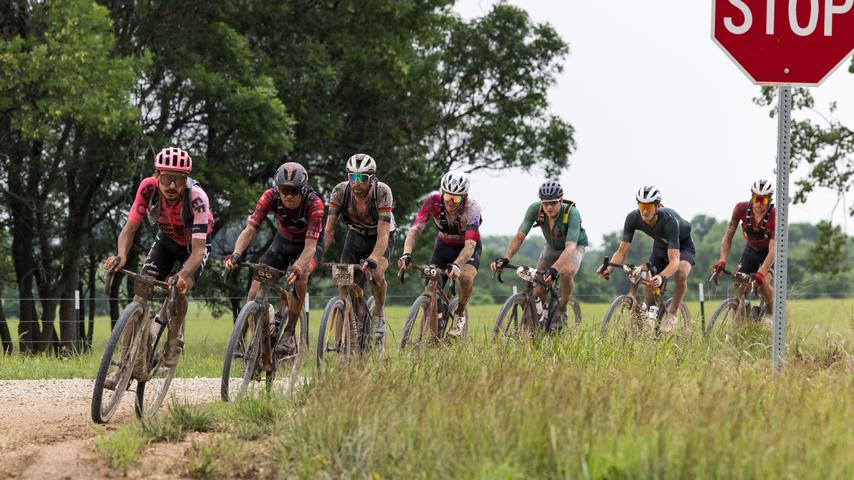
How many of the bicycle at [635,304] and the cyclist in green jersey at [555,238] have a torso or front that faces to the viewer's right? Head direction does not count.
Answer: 0

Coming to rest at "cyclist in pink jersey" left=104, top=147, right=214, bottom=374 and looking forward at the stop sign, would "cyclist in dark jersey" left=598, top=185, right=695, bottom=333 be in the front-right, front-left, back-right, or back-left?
front-left

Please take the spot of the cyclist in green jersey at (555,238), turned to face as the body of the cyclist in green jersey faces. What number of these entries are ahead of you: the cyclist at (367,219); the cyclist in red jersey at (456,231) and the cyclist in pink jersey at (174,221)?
3

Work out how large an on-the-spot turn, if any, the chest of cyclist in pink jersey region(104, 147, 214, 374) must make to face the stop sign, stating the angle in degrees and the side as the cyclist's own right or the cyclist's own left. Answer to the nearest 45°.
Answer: approximately 90° to the cyclist's own left

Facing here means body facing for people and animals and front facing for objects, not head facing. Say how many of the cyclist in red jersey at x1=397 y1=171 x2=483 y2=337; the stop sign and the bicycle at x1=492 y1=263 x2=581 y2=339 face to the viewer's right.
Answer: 0

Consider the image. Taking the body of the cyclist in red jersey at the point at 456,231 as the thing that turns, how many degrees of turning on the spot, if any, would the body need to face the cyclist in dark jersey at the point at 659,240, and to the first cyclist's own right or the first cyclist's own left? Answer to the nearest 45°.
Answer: approximately 180°

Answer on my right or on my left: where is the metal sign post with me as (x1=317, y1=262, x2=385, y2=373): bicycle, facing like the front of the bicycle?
on my left

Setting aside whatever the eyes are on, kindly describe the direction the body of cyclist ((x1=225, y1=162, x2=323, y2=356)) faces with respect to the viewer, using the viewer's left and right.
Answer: facing the viewer and to the left of the viewer

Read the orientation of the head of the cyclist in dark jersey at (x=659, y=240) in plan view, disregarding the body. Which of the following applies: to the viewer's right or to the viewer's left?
to the viewer's left

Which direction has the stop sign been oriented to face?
toward the camera

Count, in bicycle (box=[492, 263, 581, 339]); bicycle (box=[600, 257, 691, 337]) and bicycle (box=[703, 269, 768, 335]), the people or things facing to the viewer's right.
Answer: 0
